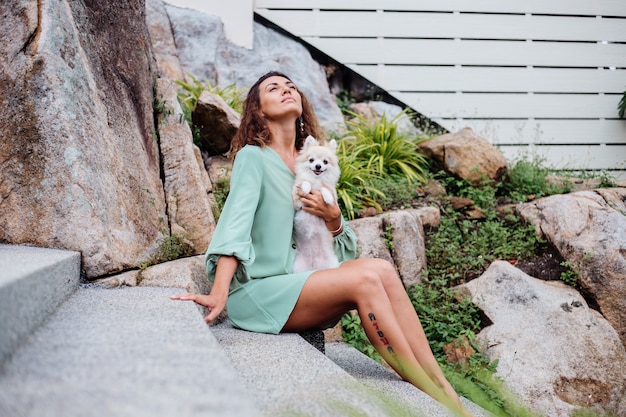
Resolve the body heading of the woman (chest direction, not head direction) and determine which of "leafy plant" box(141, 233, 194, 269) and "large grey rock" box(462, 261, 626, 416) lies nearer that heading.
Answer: the large grey rock

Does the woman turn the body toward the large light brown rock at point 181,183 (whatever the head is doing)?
no

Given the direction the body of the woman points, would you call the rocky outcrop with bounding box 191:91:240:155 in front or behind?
behind

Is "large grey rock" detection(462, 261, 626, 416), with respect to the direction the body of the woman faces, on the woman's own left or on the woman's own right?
on the woman's own left

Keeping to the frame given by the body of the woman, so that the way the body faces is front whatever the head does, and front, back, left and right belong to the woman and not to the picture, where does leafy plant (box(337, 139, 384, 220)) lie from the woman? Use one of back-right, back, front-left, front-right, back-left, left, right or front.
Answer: back-left

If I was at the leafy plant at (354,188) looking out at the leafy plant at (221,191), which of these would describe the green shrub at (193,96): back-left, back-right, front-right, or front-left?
front-right

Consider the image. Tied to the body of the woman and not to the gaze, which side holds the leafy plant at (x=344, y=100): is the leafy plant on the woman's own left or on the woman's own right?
on the woman's own left

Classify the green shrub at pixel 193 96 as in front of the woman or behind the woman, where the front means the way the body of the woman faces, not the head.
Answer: behind

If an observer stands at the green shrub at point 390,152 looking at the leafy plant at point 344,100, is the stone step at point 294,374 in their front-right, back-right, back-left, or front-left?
back-left

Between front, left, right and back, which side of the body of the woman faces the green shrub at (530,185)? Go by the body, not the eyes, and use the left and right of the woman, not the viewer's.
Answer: left

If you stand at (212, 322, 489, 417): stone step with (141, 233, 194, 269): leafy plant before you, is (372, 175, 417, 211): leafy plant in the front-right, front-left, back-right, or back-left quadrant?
front-right

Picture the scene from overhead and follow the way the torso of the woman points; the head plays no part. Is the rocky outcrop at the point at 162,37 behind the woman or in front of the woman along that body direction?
behind

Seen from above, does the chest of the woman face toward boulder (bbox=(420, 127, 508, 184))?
no

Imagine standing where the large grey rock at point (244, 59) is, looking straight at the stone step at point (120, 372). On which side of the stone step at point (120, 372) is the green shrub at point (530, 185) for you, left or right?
left

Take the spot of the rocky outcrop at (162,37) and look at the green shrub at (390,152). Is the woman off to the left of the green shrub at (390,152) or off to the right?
right

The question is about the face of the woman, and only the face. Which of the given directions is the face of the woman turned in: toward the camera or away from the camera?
toward the camera

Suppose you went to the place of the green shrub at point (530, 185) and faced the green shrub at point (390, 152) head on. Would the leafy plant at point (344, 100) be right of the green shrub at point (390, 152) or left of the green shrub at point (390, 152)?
right

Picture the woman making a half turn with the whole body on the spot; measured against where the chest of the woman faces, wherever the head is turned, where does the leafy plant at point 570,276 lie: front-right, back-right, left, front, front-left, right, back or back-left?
right

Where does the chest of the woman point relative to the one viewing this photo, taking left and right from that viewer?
facing the viewer and to the right of the viewer

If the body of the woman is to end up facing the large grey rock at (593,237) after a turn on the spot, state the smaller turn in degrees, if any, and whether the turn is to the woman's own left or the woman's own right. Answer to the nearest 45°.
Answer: approximately 90° to the woman's own left
